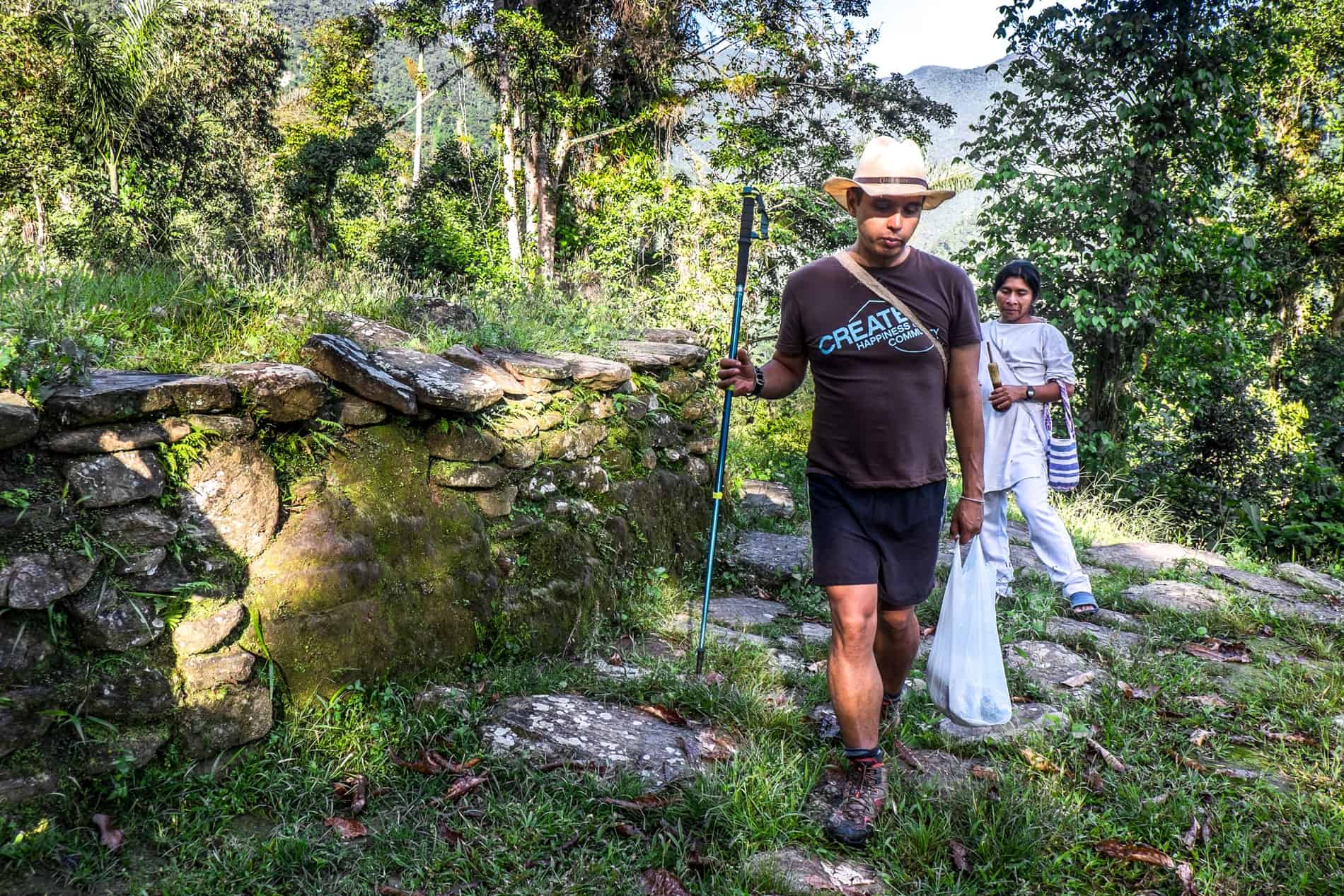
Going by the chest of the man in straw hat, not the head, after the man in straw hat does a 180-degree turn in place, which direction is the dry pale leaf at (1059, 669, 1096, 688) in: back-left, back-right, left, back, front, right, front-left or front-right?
front-right

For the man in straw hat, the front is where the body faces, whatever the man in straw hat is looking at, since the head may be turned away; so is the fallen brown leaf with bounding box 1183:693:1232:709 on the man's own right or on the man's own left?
on the man's own left

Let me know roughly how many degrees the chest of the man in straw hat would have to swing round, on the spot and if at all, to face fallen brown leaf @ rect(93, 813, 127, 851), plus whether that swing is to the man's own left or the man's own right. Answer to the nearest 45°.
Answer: approximately 45° to the man's own right

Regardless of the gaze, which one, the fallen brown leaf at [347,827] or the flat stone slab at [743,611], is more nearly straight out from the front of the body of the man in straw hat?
the fallen brown leaf

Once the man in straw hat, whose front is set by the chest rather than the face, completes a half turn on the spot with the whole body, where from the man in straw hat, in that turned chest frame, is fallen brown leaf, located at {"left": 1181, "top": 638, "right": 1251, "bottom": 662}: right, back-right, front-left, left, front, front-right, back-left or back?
front-right

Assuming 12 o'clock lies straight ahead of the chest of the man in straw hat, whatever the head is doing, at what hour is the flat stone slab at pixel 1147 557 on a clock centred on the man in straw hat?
The flat stone slab is roughly at 7 o'clock from the man in straw hat.

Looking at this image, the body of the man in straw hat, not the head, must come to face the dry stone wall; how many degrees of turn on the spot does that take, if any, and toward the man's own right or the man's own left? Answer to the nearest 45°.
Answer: approximately 90° to the man's own right

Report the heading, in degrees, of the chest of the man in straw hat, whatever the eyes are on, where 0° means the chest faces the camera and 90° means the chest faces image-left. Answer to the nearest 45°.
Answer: approximately 0°

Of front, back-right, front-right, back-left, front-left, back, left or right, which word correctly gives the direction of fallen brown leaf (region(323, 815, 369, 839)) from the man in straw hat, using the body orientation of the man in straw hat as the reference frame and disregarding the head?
front-right

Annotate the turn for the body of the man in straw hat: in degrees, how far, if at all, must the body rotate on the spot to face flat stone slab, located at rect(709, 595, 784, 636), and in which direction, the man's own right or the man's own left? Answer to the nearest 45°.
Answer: approximately 180°
